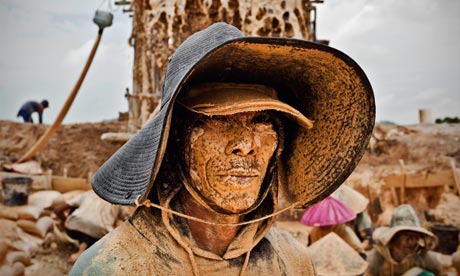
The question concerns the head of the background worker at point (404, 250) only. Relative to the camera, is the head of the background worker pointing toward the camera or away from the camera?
toward the camera

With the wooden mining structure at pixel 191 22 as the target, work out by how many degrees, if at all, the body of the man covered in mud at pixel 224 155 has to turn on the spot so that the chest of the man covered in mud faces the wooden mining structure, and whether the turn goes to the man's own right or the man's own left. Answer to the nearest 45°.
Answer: approximately 135° to the man's own left

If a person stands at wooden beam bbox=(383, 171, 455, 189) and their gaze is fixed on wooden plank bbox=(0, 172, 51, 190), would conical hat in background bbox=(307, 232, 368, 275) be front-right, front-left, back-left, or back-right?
front-left

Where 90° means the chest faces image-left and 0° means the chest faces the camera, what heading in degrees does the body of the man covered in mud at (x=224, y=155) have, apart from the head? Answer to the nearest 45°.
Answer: approximately 315°

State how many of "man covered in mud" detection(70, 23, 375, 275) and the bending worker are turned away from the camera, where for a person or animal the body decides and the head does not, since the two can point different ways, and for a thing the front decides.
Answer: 0
